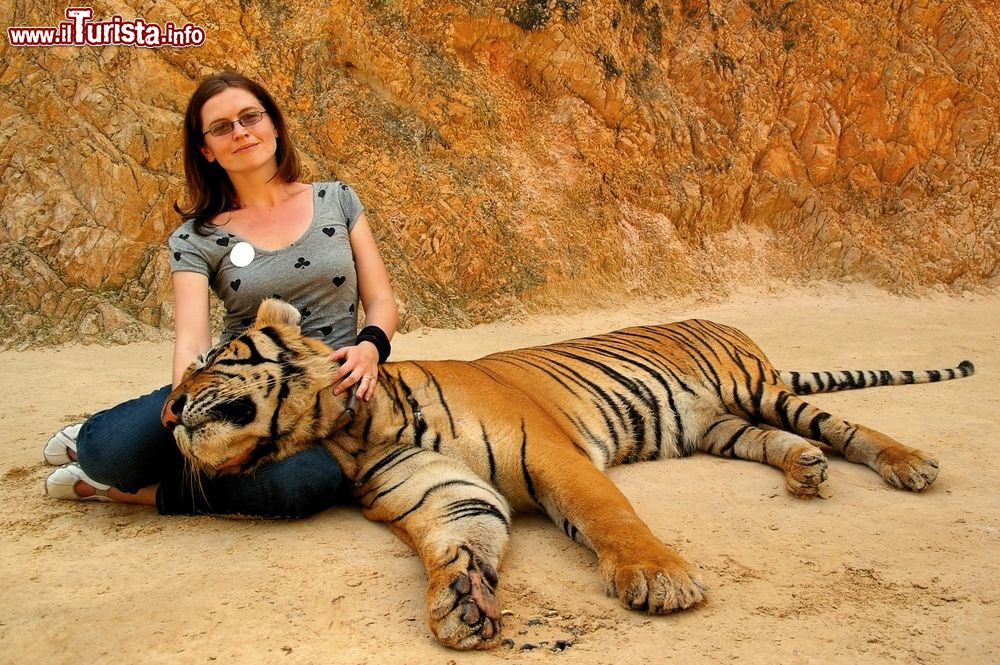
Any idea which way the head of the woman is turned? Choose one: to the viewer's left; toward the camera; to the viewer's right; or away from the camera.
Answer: toward the camera

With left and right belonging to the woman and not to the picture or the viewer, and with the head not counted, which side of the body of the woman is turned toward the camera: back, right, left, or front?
front
